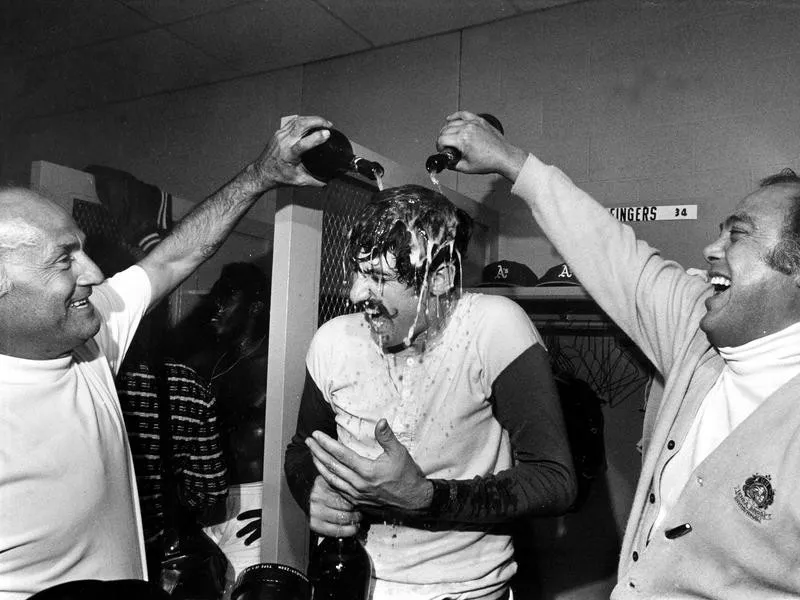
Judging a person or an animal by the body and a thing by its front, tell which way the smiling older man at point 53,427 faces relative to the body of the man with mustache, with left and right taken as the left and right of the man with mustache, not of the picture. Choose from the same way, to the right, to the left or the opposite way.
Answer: to the left

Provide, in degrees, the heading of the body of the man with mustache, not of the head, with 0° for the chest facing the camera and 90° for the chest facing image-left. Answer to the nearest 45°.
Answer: approximately 45°

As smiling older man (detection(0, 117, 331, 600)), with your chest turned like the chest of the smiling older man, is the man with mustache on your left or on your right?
on your left

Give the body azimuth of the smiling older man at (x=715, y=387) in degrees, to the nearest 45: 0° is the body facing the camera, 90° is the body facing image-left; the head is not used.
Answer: approximately 45°

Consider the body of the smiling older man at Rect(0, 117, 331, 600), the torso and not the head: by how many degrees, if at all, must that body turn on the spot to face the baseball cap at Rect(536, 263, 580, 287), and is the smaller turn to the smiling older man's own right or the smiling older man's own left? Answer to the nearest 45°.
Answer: approximately 90° to the smiling older man's own left

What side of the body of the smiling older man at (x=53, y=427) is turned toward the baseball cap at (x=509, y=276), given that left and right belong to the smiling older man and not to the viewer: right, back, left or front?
left

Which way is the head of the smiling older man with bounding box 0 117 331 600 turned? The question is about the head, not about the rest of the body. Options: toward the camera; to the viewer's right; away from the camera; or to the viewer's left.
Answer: to the viewer's right

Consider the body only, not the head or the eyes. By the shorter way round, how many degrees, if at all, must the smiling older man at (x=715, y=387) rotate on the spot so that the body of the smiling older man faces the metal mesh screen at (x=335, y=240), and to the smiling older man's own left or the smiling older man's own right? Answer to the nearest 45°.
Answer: approximately 45° to the smiling older man's own right

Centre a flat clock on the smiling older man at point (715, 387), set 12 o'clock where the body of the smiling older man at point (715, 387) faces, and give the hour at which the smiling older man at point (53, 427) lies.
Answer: the smiling older man at point (53, 427) is roughly at 1 o'clock from the smiling older man at point (715, 387).
